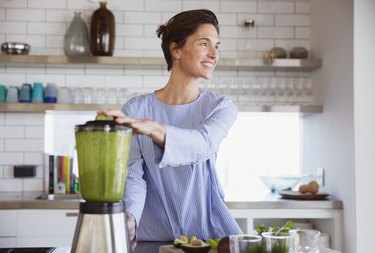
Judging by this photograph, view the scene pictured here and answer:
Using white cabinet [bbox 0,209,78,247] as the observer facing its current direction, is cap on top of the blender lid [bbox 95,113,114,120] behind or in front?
in front

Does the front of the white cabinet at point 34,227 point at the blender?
yes

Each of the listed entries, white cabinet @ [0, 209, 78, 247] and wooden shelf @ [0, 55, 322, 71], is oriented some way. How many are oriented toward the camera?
2

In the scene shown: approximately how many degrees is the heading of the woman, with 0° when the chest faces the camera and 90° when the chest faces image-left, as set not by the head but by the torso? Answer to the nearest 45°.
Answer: approximately 0°

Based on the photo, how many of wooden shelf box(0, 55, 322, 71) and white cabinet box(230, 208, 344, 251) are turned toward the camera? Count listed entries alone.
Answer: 2

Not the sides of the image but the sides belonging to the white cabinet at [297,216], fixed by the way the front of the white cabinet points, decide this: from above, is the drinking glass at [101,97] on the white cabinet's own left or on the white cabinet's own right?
on the white cabinet's own right

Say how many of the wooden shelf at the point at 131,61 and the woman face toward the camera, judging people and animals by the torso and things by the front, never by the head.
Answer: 2
